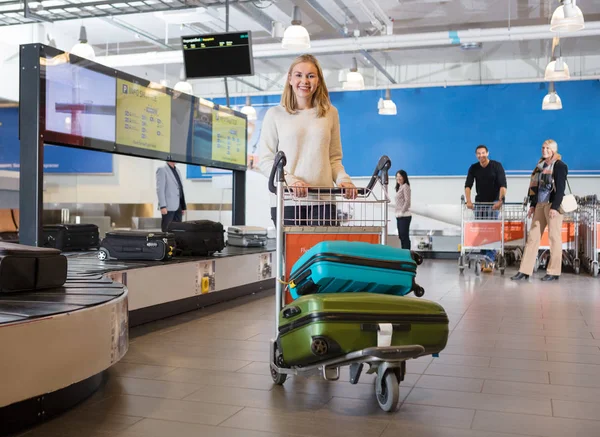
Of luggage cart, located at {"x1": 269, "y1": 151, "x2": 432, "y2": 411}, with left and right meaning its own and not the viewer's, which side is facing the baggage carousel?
right

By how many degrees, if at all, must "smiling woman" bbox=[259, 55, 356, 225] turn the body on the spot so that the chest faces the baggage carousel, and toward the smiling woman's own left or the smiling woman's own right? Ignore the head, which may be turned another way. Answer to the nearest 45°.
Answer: approximately 45° to the smiling woman's own right

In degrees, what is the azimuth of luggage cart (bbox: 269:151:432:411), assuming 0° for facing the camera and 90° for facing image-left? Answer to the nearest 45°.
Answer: approximately 315°

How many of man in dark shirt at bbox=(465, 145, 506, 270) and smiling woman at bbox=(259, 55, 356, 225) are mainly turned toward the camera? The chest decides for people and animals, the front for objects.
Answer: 2

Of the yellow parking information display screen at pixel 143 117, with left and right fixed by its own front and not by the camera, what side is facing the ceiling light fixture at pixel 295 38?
left

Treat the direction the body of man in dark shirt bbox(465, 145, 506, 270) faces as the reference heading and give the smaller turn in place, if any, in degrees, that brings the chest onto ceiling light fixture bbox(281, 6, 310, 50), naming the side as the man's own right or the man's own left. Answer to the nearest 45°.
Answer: approximately 45° to the man's own right

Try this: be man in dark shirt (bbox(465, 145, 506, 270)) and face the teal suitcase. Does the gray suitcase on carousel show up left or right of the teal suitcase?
right

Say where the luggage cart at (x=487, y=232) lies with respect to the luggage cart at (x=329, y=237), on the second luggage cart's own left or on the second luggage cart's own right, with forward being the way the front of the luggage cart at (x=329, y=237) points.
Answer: on the second luggage cart's own left

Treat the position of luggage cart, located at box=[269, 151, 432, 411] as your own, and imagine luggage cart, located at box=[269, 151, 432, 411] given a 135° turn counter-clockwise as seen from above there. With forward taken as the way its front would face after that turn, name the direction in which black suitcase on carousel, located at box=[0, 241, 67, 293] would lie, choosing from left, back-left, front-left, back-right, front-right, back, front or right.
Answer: left

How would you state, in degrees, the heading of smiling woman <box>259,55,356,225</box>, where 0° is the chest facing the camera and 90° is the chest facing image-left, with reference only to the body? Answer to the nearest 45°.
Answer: approximately 0°

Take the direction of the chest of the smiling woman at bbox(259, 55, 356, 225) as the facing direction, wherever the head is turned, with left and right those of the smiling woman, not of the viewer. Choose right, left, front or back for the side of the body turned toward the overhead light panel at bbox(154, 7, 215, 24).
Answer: back

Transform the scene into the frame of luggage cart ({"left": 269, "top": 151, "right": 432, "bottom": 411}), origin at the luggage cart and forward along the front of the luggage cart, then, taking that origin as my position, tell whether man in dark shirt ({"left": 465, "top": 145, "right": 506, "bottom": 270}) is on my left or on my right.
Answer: on my left
